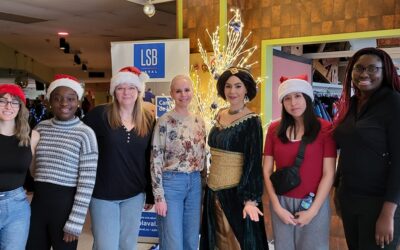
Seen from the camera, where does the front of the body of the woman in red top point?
toward the camera

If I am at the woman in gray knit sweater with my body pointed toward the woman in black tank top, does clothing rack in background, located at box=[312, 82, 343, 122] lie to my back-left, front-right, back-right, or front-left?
back-right

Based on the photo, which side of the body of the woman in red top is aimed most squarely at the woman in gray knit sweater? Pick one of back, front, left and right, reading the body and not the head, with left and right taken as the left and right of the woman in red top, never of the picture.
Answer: right

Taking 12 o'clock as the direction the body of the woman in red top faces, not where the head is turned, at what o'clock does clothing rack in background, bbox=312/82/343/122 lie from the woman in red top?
The clothing rack in background is roughly at 6 o'clock from the woman in red top.

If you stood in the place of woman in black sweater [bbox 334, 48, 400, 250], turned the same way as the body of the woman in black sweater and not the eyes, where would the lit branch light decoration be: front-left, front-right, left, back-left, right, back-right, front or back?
right

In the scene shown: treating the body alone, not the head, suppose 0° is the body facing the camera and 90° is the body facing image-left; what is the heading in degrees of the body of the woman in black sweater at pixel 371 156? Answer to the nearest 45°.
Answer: approximately 45°

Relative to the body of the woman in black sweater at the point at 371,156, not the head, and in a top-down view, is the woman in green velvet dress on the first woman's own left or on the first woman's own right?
on the first woman's own right

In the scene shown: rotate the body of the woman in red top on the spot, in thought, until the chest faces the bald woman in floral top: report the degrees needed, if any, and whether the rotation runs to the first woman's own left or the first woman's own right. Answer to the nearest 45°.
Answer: approximately 90° to the first woman's own right

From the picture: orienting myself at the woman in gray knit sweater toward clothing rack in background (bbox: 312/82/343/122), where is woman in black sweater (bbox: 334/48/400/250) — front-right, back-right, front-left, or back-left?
front-right

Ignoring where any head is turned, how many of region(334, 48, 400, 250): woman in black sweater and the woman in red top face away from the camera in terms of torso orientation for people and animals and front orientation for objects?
0
